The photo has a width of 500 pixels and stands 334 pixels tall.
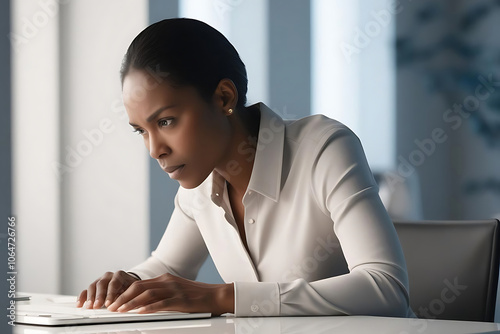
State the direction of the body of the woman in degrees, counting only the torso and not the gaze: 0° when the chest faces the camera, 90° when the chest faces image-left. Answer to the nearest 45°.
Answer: approximately 45°
